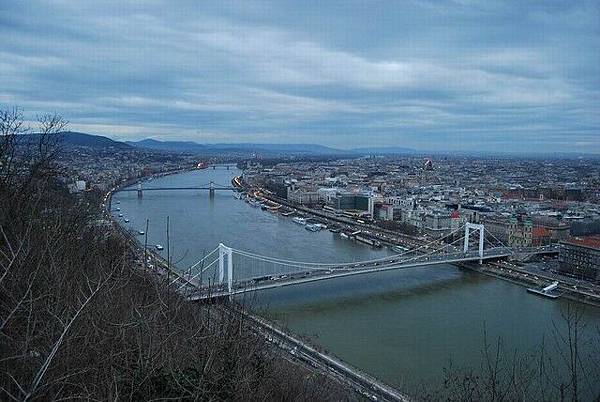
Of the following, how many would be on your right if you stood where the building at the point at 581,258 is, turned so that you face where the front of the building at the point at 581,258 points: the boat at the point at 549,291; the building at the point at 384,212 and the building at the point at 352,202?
2

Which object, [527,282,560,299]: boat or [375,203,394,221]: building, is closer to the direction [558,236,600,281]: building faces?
the boat

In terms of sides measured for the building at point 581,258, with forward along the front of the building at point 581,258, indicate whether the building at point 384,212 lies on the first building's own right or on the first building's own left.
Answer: on the first building's own right

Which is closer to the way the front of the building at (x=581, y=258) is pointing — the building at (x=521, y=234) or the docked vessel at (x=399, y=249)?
the docked vessel

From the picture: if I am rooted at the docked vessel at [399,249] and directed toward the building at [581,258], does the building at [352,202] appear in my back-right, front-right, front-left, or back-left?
back-left

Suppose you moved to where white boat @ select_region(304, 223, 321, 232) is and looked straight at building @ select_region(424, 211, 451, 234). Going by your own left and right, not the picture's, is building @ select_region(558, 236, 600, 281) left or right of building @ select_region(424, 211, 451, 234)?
right

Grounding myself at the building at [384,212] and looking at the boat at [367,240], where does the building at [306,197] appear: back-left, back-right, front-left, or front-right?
back-right

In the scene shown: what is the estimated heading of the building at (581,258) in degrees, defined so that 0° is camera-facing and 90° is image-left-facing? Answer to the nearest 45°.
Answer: approximately 45°

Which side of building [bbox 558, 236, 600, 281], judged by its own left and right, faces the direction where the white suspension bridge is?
front

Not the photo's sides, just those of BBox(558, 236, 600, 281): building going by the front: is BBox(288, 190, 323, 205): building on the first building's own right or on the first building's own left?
on the first building's own right

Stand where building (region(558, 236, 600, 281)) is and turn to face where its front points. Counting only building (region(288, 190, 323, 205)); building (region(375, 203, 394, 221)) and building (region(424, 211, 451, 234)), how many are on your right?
3

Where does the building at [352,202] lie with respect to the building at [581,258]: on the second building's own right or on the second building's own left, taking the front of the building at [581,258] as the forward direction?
on the second building's own right
